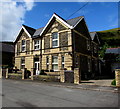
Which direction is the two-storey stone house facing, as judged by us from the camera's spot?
facing the viewer and to the left of the viewer

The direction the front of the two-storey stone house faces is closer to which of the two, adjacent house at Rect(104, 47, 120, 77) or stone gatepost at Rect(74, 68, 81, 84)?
the stone gatepost

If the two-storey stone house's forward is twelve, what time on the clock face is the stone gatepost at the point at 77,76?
The stone gatepost is roughly at 10 o'clock from the two-storey stone house.

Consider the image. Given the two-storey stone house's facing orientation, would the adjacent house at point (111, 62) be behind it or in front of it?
behind
